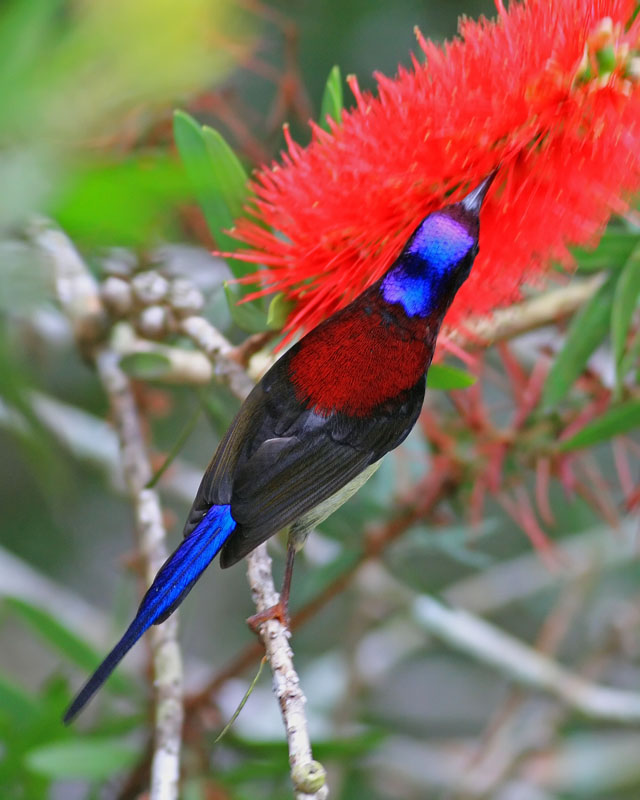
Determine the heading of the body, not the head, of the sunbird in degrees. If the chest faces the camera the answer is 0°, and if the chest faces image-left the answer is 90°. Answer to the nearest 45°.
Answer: approximately 225°
